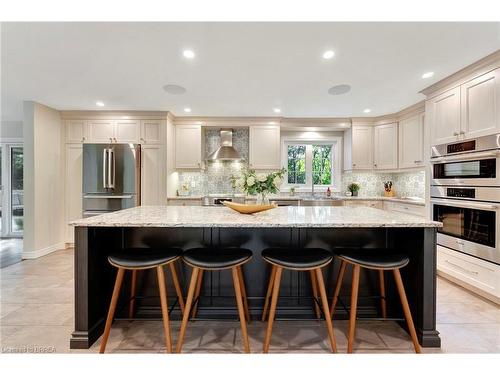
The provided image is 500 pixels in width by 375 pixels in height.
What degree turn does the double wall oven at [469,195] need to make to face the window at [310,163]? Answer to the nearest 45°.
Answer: approximately 90° to its right

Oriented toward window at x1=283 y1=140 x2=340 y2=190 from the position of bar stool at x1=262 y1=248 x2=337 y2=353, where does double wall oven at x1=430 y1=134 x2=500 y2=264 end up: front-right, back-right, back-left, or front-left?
front-right

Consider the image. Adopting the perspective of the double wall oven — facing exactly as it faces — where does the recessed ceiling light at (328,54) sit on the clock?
The recessed ceiling light is roughly at 12 o'clock from the double wall oven.

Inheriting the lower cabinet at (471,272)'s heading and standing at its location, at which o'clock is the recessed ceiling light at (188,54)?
The recessed ceiling light is roughly at 12 o'clock from the lower cabinet.

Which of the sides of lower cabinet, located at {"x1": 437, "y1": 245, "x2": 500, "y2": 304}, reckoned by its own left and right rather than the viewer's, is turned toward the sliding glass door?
front

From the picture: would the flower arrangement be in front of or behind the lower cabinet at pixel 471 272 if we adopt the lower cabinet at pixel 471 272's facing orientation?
in front

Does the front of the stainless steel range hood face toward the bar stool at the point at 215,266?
yes

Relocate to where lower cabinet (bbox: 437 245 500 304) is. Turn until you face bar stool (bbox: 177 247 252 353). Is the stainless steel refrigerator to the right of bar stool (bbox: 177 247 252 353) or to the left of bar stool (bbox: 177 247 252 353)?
right

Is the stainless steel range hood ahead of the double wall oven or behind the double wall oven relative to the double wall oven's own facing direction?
ahead

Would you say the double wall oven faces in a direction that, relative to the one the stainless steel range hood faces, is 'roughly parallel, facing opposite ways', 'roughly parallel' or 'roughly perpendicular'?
roughly perpendicular

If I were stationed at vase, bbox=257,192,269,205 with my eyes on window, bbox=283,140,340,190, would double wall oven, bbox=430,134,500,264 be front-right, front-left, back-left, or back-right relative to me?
front-right

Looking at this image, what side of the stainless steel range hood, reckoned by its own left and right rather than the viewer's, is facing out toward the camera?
front

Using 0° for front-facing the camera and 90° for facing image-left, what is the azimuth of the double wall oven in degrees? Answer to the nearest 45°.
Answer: approximately 45°

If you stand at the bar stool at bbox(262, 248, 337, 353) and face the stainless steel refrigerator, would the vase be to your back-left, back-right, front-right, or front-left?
front-right

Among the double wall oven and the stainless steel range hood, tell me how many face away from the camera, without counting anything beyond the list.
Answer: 0

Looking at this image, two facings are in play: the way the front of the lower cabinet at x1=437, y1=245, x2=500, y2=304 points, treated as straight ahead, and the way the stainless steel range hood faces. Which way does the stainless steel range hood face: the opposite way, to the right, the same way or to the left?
to the left

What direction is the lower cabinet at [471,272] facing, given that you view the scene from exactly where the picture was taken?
facing the viewer and to the left of the viewer

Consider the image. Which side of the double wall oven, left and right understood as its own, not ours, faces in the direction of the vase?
front

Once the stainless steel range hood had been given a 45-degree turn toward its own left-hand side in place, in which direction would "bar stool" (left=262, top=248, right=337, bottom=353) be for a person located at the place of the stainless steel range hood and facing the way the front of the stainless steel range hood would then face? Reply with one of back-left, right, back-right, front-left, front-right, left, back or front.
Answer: front-right

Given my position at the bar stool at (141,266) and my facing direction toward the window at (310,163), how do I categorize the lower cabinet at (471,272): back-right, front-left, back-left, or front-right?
front-right

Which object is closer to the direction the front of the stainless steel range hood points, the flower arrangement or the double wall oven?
the flower arrangement
